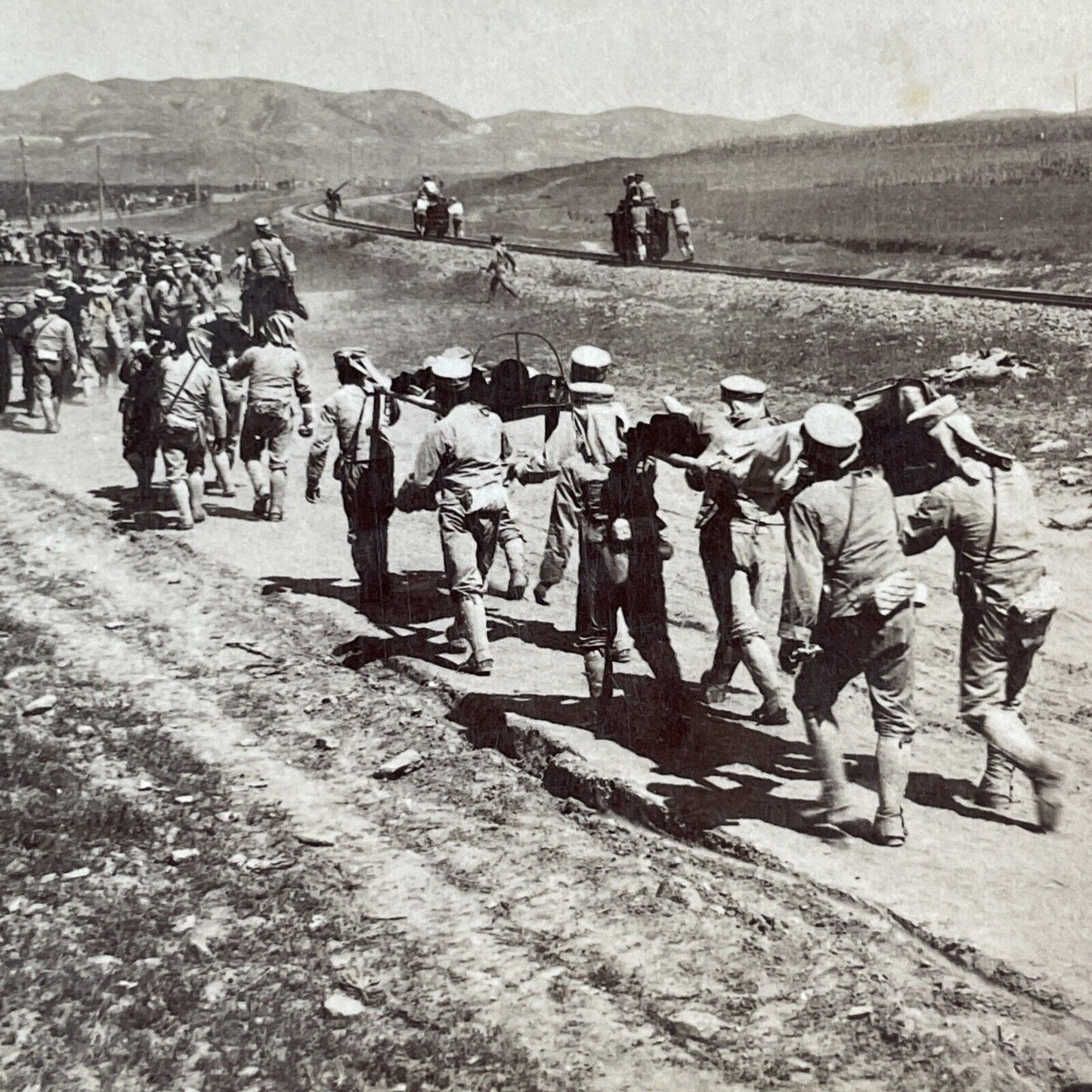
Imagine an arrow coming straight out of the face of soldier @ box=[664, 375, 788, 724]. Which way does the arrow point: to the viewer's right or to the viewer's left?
to the viewer's left

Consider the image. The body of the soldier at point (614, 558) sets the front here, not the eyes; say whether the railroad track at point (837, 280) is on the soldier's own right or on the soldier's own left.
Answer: on the soldier's own right

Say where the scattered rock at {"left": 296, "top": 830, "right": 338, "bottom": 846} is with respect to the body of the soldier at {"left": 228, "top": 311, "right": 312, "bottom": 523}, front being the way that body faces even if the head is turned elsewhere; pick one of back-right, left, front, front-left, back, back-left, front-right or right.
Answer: back

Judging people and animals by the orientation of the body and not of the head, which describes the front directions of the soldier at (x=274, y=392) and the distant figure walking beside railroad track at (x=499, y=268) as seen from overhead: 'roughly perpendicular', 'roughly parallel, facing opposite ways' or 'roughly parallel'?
roughly perpendicular

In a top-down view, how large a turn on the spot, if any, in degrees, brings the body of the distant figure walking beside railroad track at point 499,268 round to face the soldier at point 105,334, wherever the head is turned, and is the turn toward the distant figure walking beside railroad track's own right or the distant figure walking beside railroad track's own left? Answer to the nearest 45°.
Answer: approximately 45° to the distant figure walking beside railroad track's own left

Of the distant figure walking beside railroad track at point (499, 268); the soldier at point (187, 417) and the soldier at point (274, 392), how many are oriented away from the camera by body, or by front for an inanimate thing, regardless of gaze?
2

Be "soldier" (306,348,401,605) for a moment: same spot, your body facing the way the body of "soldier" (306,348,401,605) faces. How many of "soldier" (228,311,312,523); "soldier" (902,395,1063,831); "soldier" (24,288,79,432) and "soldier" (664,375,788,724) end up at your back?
2

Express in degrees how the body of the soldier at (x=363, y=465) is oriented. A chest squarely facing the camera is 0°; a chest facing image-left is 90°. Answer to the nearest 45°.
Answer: approximately 135°

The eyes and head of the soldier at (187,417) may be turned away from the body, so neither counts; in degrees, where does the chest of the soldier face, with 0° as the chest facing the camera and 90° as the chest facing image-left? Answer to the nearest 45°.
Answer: approximately 180°

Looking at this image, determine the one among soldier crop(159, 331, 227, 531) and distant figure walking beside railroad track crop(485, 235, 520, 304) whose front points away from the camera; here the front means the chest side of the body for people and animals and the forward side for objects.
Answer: the soldier

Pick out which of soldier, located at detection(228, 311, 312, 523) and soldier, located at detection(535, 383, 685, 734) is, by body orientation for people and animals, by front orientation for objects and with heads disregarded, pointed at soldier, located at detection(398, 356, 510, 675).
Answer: soldier, located at detection(535, 383, 685, 734)

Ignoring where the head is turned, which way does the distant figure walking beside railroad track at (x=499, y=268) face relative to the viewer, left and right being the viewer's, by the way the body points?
facing to the left of the viewer

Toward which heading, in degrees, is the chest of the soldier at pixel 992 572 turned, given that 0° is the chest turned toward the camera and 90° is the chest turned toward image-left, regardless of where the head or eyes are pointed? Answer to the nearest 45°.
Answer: approximately 135°

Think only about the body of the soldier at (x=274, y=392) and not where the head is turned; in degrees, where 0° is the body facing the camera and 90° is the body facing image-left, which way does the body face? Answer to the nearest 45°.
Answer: approximately 180°
